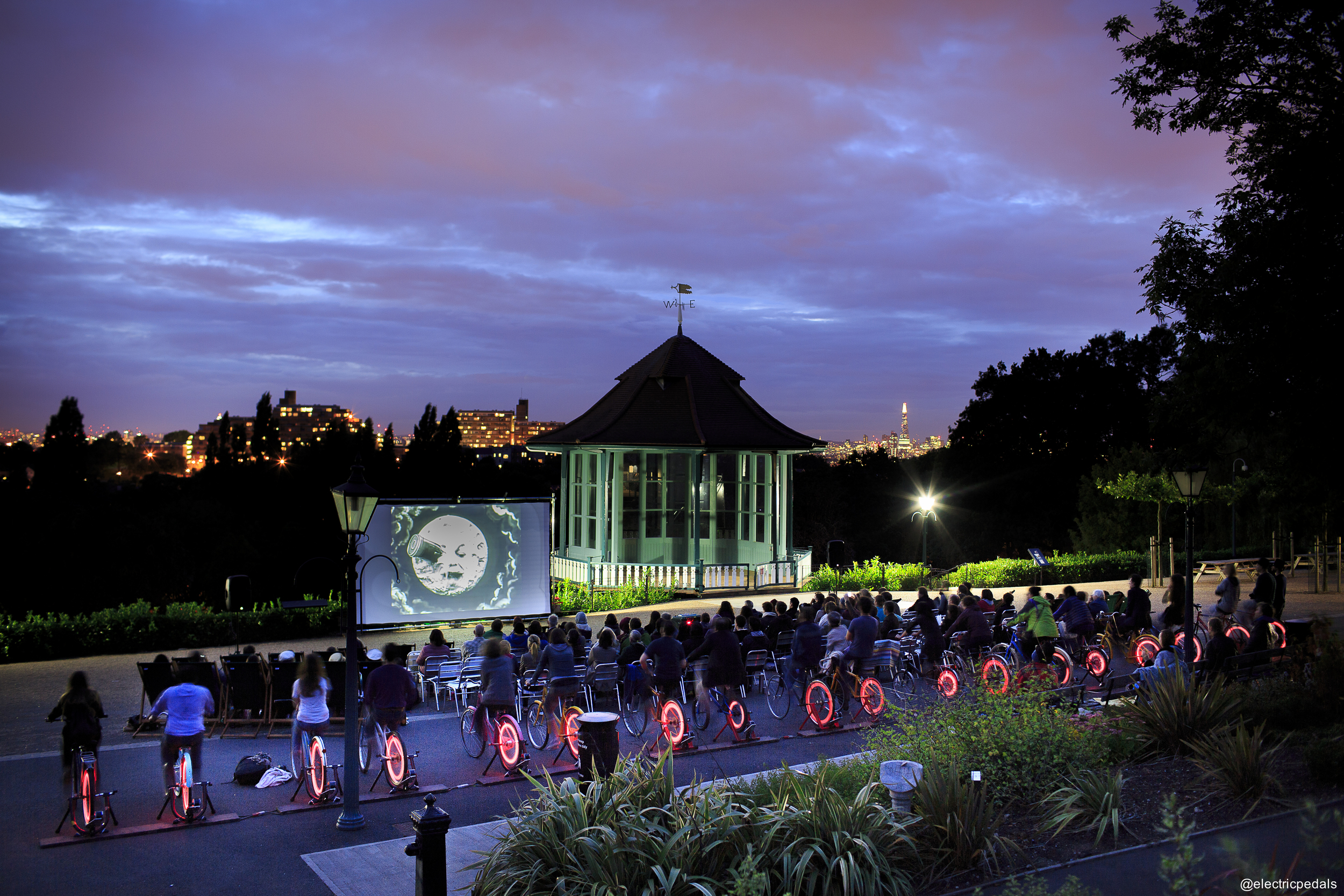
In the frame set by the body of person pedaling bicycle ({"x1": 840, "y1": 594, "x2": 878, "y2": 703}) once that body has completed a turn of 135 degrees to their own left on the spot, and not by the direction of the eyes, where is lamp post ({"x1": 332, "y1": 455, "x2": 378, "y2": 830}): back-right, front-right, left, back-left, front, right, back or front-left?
front-right

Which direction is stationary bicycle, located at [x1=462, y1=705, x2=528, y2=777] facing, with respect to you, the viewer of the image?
facing away from the viewer and to the left of the viewer

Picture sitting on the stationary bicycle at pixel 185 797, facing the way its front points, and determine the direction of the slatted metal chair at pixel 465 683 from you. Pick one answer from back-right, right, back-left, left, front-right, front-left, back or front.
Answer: front-right

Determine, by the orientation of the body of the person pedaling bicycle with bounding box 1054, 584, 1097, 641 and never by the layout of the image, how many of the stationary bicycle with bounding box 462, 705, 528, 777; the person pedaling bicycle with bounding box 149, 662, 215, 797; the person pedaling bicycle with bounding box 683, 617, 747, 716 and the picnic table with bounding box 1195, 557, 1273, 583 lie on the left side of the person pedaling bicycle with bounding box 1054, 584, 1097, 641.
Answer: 3

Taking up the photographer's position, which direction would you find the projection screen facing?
facing the viewer

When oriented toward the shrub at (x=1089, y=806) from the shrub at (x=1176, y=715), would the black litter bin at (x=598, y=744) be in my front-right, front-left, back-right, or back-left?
front-right

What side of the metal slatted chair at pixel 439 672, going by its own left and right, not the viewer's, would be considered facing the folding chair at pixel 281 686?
left

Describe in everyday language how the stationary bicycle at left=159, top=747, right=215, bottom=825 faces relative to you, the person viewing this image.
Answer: facing away from the viewer

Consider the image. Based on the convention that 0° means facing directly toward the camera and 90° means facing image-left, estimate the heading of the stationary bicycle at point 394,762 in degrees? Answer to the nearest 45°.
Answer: approximately 135°

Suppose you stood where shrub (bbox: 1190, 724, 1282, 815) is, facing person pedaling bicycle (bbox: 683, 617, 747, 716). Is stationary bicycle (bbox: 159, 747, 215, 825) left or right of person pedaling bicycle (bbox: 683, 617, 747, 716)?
left

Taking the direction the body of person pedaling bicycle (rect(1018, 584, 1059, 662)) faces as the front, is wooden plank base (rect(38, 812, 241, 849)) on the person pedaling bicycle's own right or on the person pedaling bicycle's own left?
on the person pedaling bicycle's own left

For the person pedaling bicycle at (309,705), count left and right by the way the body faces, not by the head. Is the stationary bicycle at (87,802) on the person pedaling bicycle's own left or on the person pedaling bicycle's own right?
on the person pedaling bicycle's own left

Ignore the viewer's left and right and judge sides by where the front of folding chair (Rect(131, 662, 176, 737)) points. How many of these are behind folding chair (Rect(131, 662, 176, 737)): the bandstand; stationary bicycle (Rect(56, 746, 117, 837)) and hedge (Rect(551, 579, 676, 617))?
1

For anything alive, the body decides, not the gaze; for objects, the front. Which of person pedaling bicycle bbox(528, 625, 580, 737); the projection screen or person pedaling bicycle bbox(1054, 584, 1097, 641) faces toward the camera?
the projection screen

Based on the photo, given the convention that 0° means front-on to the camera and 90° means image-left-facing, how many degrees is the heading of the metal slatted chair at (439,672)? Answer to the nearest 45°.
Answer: approximately 135°

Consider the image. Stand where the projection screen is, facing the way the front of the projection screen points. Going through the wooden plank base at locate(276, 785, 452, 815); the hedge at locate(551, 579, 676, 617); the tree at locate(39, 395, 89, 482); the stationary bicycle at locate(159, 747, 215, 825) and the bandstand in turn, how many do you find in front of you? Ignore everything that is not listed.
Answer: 2

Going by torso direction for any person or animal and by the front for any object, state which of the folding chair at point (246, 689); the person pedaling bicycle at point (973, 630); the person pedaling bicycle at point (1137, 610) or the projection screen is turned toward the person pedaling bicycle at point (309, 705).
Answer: the projection screen
